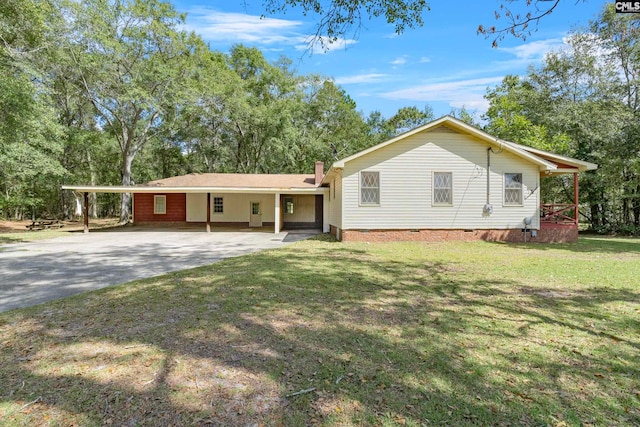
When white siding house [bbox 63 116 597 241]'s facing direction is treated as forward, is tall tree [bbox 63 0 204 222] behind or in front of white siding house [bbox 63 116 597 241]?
behind

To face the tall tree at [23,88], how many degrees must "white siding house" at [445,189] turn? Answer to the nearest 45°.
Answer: approximately 90° to its right
